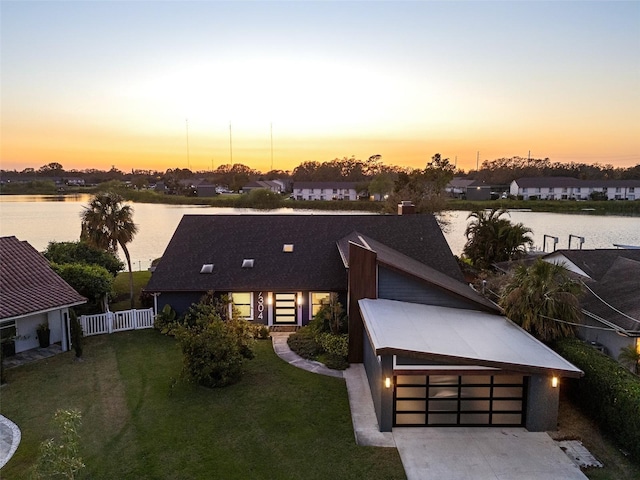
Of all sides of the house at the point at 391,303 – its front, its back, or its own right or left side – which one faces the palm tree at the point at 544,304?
left

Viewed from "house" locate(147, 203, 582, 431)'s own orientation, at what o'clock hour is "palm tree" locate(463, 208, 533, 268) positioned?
The palm tree is roughly at 7 o'clock from the house.

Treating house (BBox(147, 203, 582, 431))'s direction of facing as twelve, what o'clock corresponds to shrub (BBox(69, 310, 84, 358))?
The shrub is roughly at 3 o'clock from the house.

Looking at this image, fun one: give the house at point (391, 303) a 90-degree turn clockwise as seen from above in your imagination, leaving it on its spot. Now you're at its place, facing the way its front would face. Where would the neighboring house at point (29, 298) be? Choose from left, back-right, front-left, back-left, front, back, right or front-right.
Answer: front

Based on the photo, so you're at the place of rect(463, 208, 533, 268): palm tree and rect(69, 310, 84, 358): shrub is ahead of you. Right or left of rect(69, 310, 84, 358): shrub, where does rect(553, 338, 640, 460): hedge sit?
left

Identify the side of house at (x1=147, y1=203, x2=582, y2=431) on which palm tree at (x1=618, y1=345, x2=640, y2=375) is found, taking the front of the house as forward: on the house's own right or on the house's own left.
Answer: on the house's own left

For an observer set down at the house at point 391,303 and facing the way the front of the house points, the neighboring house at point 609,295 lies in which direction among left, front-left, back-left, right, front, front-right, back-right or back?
left

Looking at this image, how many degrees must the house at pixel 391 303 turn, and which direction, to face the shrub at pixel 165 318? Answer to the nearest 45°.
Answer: approximately 90° to its right

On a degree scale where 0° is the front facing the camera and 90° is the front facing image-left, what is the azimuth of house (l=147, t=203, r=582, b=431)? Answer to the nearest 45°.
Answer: approximately 0°
